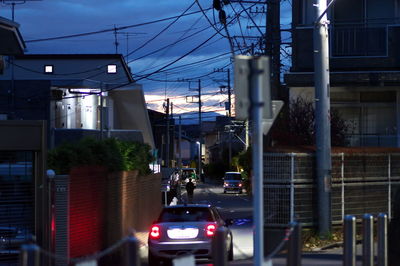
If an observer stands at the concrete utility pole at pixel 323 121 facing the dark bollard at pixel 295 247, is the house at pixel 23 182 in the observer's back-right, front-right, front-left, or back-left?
front-right

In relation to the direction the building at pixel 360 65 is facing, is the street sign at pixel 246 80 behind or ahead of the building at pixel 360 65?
ahead

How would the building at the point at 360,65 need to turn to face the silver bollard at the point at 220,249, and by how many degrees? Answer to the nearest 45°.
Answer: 0° — it already faces it

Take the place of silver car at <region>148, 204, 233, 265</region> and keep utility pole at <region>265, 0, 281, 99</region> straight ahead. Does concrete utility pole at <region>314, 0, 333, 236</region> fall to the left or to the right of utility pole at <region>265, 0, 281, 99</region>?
right

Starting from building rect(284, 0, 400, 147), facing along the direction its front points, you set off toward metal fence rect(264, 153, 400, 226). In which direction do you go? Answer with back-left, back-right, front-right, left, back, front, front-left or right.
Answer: front

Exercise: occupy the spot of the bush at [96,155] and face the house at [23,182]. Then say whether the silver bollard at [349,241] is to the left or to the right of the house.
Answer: left

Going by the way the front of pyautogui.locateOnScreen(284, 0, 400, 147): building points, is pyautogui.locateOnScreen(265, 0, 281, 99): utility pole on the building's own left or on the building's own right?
on the building's own right

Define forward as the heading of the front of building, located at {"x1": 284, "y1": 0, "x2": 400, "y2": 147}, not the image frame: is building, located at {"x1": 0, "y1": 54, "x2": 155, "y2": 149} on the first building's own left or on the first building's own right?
on the first building's own right

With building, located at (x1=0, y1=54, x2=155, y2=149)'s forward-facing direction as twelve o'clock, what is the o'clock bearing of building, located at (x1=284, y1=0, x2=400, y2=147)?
building, located at (x1=284, y1=0, x2=400, y2=147) is roughly at 11 o'clock from building, located at (x1=0, y1=54, x2=155, y2=149).

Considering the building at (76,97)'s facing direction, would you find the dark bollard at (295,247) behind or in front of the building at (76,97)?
in front
